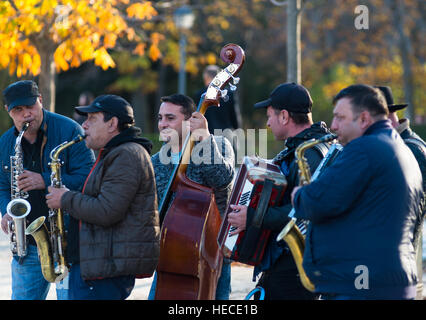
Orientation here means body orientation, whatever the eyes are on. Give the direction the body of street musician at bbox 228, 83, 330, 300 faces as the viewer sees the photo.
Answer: to the viewer's left

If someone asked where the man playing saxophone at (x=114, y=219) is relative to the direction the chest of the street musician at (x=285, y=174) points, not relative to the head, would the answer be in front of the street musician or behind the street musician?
in front

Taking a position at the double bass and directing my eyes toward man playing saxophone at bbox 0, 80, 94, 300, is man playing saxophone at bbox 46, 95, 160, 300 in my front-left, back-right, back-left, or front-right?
front-left

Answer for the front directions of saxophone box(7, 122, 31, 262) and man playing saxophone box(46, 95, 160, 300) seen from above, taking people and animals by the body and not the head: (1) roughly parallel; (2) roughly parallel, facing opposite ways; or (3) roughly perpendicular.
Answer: roughly perpendicular

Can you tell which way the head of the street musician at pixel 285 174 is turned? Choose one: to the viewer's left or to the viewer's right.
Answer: to the viewer's left

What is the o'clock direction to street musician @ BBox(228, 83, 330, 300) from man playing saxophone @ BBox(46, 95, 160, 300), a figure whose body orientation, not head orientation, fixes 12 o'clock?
The street musician is roughly at 6 o'clock from the man playing saxophone.

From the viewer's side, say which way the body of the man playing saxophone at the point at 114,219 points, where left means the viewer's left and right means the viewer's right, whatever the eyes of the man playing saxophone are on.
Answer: facing to the left of the viewer

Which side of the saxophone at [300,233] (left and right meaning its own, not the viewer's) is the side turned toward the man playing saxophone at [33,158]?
front

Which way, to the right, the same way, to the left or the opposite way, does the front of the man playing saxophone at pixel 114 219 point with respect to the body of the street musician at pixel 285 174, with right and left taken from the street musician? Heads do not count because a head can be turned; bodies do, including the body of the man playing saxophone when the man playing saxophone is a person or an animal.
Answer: the same way

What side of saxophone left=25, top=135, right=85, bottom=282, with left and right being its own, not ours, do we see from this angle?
left

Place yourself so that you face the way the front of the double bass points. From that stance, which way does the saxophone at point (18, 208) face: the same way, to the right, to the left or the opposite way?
to the left

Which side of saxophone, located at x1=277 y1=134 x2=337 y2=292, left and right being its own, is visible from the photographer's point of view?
left

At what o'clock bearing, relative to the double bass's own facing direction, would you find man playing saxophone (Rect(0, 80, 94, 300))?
The man playing saxophone is roughly at 1 o'clock from the double bass.

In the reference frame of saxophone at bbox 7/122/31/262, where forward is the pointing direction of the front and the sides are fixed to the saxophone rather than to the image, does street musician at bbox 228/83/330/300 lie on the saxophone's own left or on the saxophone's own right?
on the saxophone's own left

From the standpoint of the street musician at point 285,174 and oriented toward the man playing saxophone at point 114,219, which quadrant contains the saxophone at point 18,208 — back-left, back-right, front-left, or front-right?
front-right

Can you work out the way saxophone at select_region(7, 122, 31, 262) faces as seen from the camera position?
facing the viewer

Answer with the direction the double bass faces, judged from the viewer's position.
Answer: facing to the left of the viewer
